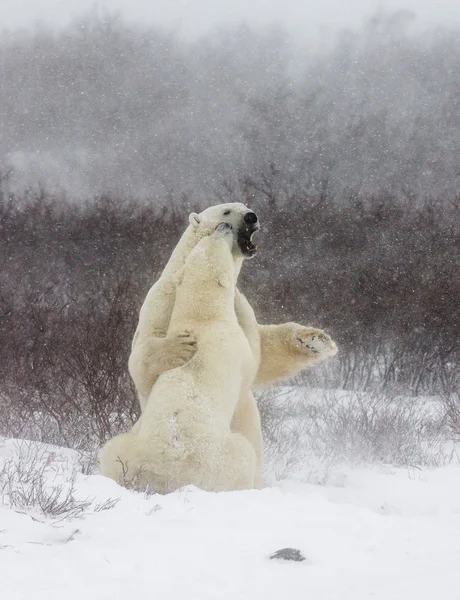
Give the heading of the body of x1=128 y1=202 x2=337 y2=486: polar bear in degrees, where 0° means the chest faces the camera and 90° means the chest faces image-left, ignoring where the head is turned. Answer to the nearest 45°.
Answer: approximately 315°

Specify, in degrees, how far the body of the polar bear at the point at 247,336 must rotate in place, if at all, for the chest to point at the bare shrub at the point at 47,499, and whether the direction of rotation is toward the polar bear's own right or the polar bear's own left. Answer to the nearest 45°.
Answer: approximately 90° to the polar bear's own right

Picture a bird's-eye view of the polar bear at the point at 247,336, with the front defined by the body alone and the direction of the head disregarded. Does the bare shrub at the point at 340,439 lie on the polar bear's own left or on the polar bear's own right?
on the polar bear's own left
